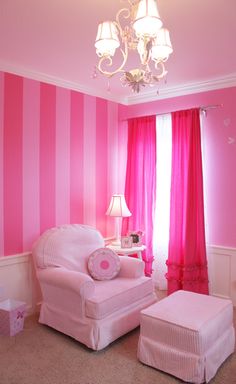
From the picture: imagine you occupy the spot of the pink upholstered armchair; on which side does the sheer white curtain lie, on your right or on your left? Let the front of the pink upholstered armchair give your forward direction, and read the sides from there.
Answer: on your left

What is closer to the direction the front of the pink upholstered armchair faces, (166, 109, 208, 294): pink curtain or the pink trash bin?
the pink curtain

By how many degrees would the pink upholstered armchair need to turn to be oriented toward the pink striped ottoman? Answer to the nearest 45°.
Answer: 0° — it already faces it

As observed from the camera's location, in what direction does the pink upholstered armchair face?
facing the viewer and to the right of the viewer

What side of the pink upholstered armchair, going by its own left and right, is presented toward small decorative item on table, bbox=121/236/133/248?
left

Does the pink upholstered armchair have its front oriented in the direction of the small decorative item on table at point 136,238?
no

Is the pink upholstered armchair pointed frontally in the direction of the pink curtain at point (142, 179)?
no

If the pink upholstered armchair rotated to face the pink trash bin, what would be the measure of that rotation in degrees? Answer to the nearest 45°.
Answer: approximately 135° to its right

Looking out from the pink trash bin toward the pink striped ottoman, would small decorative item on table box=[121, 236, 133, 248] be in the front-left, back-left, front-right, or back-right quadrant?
front-left

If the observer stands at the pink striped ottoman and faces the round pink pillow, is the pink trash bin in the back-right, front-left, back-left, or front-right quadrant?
front-left

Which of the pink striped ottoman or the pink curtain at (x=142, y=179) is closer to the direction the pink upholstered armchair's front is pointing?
the pink striped ottoman

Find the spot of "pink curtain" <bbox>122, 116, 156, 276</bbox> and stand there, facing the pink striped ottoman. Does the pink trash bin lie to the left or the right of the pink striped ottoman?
right

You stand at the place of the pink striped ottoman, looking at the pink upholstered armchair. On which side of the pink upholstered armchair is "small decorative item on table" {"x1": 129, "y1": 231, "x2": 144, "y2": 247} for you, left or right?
right

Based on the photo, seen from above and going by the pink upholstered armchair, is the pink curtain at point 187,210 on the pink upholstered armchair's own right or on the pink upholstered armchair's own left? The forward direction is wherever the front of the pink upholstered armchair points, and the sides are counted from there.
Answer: on the pink upholstered armchair's own left
